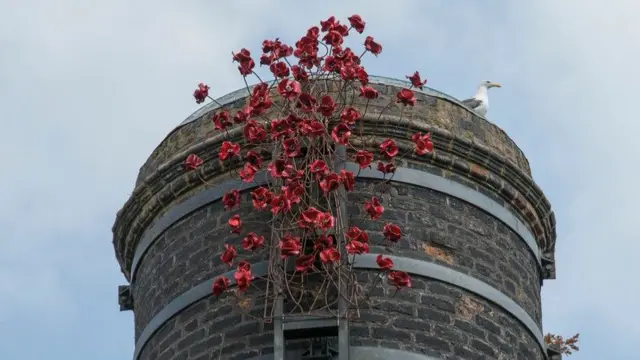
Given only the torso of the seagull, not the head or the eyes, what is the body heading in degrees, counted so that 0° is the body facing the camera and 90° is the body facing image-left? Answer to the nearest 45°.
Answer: approximately 270°
